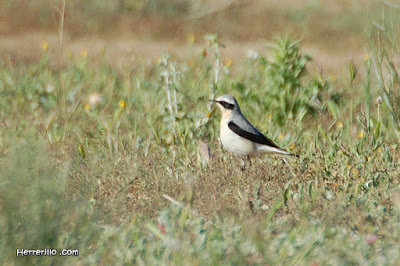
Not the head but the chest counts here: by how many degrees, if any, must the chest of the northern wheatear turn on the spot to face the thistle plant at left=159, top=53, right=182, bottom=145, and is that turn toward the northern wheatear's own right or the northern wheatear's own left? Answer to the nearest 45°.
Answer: approximately 45° to the northern wheatear's own right

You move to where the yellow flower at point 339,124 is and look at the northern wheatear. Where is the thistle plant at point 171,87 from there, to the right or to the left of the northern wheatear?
right

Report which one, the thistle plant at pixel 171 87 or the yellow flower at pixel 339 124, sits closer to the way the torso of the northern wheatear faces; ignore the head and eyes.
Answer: the thistle plant

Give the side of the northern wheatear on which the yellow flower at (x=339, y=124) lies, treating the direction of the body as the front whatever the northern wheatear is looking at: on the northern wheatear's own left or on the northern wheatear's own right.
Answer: on the northern wheatear's own right

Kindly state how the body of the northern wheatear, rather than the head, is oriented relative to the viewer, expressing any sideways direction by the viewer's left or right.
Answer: facing to the left of the viewer
